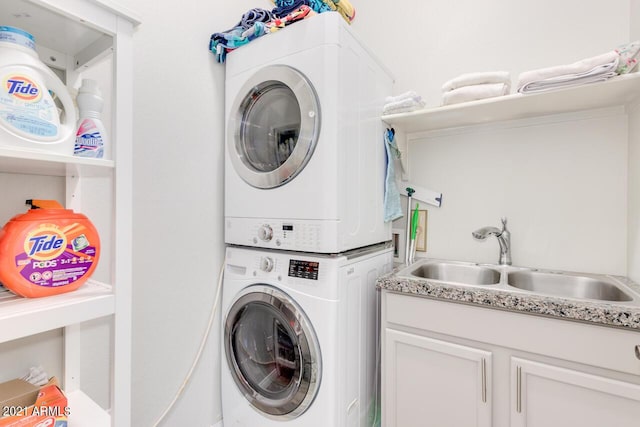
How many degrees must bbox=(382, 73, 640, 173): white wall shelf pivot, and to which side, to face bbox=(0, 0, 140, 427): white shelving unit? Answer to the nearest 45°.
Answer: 0° — it already faces it

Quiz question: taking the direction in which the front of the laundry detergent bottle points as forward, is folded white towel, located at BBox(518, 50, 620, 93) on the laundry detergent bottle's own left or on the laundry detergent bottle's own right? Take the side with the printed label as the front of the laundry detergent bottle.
on the laundry detergent bottle's own left

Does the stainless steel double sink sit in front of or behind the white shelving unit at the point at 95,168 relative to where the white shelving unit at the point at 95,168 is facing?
in front

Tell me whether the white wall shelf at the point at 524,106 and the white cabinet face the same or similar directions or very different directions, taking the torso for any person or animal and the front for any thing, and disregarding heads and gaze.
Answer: same or similar directions

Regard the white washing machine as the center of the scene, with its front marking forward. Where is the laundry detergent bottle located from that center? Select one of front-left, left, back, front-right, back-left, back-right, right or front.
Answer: front

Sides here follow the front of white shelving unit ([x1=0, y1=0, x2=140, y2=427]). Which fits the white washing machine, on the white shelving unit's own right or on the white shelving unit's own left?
on the white shelving unit's own left

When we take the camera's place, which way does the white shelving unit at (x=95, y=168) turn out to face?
facing the viewer and to the right of the viewer

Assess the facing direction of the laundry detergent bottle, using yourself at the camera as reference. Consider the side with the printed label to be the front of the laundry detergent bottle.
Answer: facing the viewer

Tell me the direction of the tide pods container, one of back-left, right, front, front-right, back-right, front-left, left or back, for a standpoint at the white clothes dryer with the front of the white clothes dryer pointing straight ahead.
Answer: front

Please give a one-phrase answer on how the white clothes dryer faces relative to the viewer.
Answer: facing the viewer and to the left of the viewer

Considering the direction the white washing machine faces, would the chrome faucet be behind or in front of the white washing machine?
behind

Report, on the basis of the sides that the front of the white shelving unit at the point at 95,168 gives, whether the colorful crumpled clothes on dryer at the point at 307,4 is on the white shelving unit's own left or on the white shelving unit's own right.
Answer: on the white shelving unit's own left
